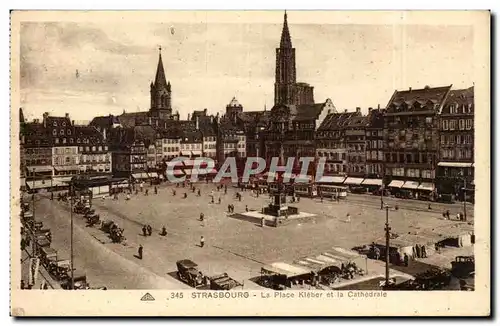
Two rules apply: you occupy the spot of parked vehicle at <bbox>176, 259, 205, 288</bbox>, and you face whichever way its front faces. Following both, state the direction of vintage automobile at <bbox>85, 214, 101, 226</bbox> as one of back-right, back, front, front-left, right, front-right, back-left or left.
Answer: back
